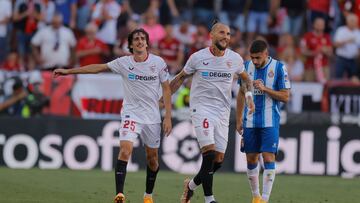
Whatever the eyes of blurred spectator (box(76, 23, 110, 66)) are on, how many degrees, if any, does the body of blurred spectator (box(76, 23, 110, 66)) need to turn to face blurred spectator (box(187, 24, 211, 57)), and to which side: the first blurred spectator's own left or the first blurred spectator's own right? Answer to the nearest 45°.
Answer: approximately 90° to the first blurred spectator's own left

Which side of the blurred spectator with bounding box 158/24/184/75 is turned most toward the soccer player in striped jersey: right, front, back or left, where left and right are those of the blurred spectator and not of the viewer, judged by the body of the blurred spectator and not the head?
front

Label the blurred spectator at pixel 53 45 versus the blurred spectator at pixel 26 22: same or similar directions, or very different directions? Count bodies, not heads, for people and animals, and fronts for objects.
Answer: same or similar directions

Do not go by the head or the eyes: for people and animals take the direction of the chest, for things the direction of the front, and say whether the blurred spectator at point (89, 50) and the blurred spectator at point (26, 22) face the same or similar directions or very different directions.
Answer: same or similar directions

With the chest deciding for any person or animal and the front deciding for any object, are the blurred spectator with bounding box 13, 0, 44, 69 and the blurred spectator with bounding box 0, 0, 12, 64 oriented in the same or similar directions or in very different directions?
same or similar directions

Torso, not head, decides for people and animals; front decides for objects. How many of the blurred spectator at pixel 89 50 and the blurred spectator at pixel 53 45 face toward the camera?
2

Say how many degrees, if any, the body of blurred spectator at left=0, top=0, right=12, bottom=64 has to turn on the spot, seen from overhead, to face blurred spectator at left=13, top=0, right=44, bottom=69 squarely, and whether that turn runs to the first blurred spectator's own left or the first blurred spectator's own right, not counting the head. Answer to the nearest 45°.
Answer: approximately 90° to the first blurred spectator's own left

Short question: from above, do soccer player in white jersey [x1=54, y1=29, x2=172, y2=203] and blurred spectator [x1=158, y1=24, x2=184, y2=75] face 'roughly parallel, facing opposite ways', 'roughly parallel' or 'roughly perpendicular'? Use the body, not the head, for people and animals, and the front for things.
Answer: roughly parallel

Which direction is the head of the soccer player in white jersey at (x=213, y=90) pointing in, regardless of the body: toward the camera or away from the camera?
toward the camera

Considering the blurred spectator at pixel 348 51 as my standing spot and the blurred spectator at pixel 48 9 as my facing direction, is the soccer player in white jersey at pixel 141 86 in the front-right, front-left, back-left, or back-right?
front-left

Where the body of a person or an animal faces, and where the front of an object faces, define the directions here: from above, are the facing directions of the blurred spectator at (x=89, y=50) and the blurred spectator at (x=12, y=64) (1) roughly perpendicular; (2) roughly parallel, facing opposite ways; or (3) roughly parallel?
roughly parallel

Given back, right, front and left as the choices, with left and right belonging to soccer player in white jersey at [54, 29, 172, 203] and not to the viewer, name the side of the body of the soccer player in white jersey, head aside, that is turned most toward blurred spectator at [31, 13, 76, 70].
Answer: back

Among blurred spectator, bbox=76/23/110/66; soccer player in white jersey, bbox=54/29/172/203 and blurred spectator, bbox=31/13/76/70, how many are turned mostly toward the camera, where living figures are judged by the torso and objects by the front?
3

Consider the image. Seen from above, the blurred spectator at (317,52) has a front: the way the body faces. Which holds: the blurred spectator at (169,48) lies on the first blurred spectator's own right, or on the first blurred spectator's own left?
on the first blurred spectator's own right

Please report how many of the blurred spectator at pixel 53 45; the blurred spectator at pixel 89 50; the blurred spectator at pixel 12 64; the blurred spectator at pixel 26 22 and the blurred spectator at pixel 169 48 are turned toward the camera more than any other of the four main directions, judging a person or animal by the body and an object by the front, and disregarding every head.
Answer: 5

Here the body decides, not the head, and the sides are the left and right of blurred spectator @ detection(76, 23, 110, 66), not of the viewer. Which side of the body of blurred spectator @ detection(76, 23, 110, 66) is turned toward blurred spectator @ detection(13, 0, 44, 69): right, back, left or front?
right

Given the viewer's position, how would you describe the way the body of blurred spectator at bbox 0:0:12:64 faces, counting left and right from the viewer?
facing the viewer

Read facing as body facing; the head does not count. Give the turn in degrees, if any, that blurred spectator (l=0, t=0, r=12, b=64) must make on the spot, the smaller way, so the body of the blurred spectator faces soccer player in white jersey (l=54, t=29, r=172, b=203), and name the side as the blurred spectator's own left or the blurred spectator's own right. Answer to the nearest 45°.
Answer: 0° — they already face them

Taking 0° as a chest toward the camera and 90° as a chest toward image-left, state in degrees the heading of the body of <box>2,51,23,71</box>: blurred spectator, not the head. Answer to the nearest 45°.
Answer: approximately 0°

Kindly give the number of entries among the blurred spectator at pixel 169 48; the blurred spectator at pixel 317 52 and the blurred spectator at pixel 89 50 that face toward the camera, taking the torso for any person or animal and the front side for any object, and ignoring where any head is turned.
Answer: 3

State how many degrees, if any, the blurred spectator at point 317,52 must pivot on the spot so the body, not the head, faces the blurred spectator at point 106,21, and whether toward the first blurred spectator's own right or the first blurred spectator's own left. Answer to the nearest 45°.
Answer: approximately 90° to the first blurred spectator's own right
